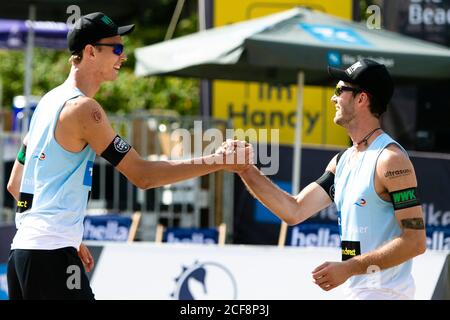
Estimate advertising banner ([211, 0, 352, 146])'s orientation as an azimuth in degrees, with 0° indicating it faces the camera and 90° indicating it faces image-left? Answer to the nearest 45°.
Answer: approximately 0°

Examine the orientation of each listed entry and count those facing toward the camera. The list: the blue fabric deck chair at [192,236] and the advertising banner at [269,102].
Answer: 2

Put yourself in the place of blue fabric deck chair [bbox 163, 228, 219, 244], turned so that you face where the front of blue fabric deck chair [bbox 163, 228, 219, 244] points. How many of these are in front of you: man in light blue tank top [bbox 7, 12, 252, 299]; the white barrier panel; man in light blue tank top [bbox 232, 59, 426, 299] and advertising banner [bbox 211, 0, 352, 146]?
3

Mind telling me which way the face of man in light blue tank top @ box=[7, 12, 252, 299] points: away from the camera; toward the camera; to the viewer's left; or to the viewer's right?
to the viewer's right

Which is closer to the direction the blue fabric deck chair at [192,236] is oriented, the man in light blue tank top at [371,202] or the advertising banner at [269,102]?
the man in light blue tank top

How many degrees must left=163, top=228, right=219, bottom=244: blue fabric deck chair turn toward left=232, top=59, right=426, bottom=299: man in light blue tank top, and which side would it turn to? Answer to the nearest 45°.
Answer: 0° — it already faces them

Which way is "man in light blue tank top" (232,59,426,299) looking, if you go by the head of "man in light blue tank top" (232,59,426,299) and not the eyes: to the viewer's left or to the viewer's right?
to the viewer's left

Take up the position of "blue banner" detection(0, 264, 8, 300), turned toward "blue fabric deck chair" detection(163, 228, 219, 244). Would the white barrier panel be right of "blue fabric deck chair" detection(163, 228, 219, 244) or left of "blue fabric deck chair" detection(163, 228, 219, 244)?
right

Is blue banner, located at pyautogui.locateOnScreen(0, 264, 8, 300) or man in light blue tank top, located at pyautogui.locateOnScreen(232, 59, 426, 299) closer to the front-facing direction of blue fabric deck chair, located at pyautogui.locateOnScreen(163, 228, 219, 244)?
the man in light blue tank top

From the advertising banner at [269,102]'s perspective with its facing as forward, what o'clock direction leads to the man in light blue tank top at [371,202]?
The man in light blue tank top is roughly at 12 o'clock from the advertising banner.

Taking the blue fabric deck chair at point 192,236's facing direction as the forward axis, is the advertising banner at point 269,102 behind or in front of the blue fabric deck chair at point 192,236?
behind

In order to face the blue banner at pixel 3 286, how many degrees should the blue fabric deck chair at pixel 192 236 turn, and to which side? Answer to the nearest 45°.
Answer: approximately 45° to its right

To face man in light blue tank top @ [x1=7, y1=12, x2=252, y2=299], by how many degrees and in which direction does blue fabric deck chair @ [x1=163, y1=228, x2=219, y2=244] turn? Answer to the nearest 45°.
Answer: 0° — it already faces them
